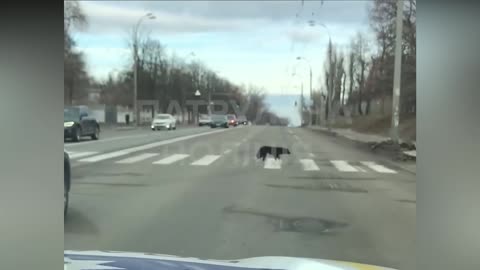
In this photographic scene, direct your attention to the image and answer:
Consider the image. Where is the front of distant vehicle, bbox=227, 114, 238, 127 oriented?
toward the camera

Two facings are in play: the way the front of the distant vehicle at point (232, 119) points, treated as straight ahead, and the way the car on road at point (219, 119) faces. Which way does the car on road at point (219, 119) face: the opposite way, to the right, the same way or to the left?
the same way

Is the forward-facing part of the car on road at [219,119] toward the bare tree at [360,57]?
no

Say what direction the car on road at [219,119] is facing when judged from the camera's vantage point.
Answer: facing the viewer

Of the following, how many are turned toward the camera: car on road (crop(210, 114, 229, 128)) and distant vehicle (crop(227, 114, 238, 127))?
2
